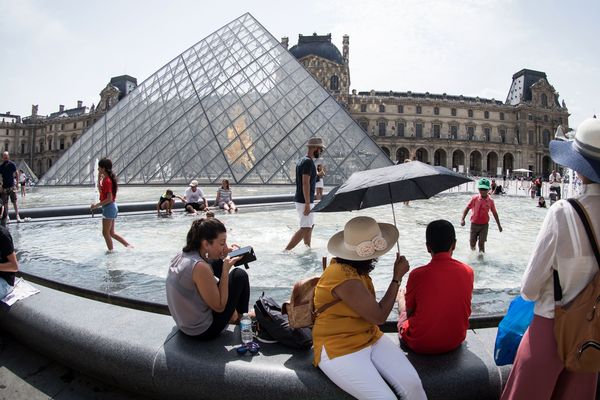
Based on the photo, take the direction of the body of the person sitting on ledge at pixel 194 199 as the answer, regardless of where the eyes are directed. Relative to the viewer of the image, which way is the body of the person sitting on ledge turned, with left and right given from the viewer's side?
facing the viewer

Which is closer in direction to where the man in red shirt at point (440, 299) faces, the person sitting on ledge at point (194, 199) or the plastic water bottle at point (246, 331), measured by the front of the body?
the person sitting on ledge

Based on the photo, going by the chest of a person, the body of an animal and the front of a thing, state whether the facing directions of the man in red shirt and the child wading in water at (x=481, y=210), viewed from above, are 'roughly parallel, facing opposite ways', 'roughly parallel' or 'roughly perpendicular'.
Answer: roughly parallel, facing opposite ways

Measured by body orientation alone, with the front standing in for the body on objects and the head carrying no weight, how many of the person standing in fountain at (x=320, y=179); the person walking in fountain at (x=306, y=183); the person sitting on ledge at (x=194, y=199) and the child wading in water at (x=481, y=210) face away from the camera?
0

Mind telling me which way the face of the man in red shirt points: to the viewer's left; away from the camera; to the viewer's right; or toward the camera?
away from the camera

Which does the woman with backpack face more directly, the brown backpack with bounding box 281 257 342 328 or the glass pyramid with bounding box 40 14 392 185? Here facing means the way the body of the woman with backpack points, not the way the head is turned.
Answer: the glass pyramid

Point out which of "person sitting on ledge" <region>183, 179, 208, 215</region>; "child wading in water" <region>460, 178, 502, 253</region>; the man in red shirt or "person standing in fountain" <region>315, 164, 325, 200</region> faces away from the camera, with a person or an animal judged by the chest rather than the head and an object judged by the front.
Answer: the man in red shirt

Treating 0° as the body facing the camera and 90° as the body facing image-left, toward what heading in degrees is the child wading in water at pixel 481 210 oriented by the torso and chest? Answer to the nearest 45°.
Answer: approximately 0°

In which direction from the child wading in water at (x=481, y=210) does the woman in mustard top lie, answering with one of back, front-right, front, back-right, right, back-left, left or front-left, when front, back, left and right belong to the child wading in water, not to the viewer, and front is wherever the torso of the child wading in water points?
front

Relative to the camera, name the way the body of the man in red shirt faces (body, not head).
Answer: away from the camera
